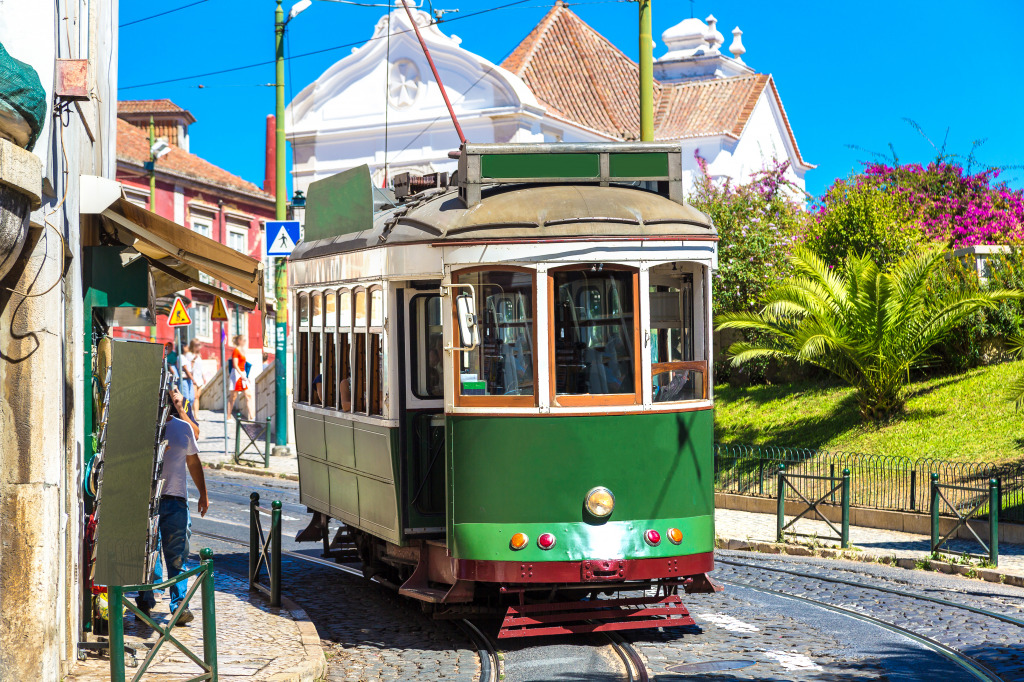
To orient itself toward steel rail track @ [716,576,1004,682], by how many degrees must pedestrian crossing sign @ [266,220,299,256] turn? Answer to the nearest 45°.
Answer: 0° — it already faces it

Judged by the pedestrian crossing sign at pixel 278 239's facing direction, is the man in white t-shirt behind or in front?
in front

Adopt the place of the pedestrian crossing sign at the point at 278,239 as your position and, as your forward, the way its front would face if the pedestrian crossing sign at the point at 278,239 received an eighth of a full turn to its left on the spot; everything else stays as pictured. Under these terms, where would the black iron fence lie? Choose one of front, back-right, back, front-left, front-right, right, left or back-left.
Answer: front

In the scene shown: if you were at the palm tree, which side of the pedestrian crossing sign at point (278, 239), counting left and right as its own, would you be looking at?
left

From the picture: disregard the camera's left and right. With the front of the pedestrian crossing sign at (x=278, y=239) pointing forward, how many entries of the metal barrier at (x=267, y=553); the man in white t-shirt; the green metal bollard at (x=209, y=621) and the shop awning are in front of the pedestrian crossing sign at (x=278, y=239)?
4

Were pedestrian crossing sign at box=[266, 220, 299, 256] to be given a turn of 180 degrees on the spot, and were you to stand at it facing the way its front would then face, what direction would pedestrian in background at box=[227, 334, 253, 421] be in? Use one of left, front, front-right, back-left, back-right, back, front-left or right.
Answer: front

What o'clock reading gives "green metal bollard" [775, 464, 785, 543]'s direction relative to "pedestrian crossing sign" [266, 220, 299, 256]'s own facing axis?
The green metal bollard is roughly at 11 o'clock from the pedestrian crossing sign.

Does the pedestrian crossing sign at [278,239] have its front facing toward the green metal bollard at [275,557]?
yes

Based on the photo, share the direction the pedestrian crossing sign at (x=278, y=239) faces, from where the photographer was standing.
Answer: facing the viewer

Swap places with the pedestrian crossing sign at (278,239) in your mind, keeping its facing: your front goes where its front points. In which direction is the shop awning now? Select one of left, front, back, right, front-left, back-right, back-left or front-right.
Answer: front

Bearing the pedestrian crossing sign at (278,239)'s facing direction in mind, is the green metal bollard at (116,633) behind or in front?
in front

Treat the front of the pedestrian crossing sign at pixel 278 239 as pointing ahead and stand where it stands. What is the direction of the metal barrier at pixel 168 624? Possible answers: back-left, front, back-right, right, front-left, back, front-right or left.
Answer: front

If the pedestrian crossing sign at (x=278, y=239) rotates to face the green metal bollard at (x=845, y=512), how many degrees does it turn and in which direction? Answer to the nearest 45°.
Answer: approximately 45° to its left

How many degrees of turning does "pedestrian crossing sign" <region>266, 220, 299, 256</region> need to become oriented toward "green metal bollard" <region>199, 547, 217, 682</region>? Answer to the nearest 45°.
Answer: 0° — it already faces it
